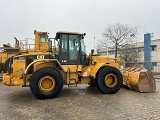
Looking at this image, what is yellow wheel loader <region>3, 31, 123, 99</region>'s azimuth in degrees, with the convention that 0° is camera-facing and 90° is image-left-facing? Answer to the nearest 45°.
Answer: approximately 270°
